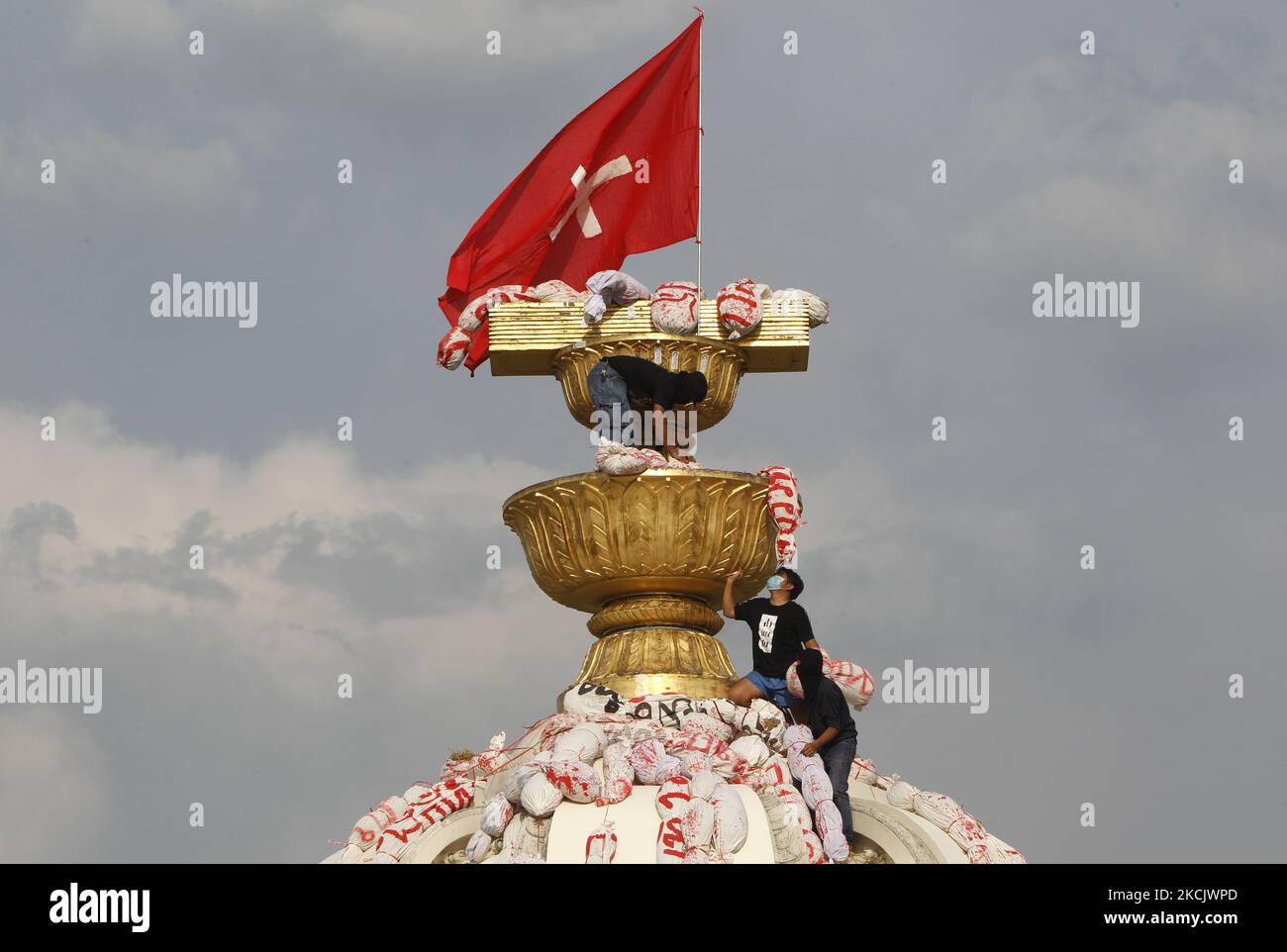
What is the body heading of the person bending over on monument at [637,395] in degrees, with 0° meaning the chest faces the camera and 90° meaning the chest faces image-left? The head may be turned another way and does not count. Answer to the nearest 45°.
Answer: approximately 270°

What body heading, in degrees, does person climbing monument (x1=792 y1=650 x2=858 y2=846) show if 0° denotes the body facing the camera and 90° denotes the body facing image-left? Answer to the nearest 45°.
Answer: approximately 90°

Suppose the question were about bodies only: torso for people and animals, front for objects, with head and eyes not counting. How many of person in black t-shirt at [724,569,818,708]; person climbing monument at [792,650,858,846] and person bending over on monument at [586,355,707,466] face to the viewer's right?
1

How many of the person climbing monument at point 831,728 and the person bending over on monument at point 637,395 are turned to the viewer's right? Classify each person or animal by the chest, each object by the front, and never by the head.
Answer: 1

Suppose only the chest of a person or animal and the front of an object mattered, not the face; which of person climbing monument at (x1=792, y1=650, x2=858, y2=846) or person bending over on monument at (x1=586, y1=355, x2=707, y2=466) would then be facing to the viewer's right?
person bending over on monument at (x1=586, y1=355, x2=707, y2=466)
